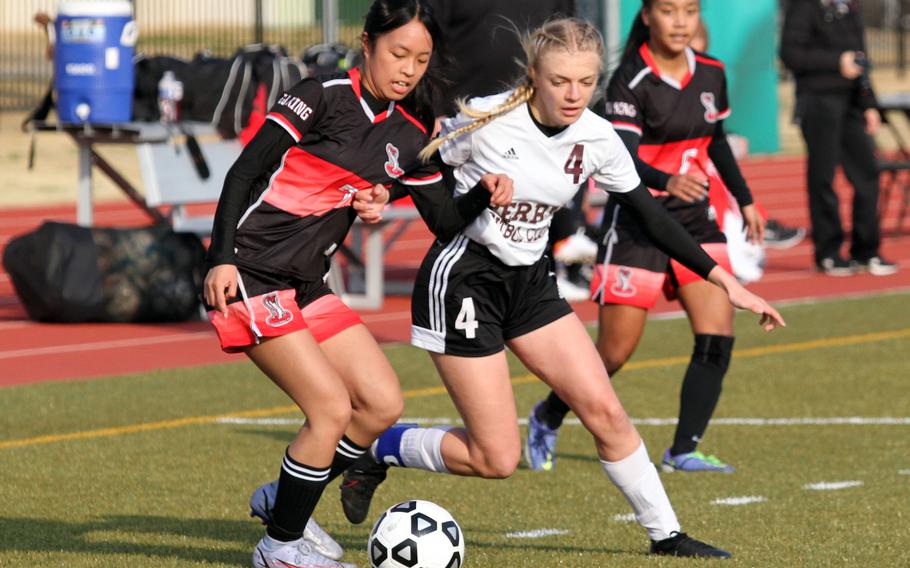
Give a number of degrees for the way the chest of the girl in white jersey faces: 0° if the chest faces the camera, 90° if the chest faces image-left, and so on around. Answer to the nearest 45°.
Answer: approximately 315°

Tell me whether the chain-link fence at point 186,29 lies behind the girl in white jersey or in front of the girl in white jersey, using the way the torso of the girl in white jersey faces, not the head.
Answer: behind

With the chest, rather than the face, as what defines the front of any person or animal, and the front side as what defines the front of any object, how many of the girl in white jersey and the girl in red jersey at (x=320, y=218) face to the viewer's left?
0

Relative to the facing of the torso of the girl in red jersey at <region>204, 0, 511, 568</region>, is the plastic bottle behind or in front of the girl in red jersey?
behind

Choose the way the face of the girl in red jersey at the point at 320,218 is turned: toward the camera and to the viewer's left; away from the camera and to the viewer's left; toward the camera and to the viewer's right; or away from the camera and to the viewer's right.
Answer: toward the camera and to the viewer's right

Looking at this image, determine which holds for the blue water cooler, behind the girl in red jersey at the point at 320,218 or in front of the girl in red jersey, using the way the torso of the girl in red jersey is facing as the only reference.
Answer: behind

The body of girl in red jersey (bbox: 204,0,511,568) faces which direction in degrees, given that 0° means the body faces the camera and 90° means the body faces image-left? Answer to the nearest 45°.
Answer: approximately 315°

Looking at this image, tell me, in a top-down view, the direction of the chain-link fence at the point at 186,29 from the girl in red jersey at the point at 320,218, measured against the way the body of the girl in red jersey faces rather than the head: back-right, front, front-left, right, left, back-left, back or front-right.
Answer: back-left
